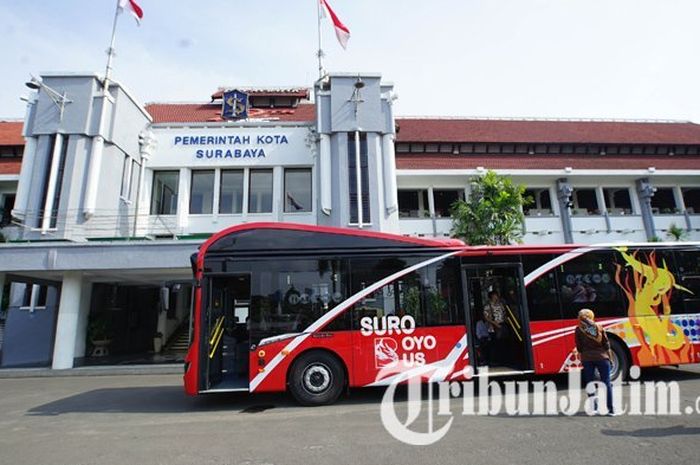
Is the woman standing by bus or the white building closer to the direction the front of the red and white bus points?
the white building

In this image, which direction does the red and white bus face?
to the viewer's left

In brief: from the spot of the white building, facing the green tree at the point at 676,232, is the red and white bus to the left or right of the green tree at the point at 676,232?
right

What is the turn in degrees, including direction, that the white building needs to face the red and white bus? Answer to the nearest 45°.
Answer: approximately 45° to its left

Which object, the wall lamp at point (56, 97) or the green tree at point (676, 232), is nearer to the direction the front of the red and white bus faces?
the wall lamp

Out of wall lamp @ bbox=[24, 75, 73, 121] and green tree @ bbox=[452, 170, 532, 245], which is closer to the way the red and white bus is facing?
the wall lamp

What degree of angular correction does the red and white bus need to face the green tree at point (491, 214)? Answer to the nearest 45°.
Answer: approximately 90° to its right

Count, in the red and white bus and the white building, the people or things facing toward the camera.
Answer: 1

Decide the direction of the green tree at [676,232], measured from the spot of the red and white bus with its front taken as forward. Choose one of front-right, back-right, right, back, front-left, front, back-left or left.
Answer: back-right

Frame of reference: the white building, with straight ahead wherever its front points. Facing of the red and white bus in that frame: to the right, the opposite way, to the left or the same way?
to the right

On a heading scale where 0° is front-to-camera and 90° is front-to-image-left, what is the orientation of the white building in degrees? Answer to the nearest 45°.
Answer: approximately 0°
